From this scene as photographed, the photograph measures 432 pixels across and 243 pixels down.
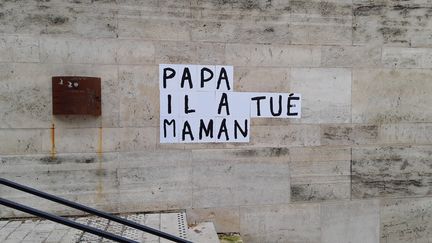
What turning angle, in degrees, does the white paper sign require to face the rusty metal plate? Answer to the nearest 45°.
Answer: approximately 90° to its right

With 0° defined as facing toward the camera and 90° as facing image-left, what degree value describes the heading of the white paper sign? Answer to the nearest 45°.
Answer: approximately 0°
